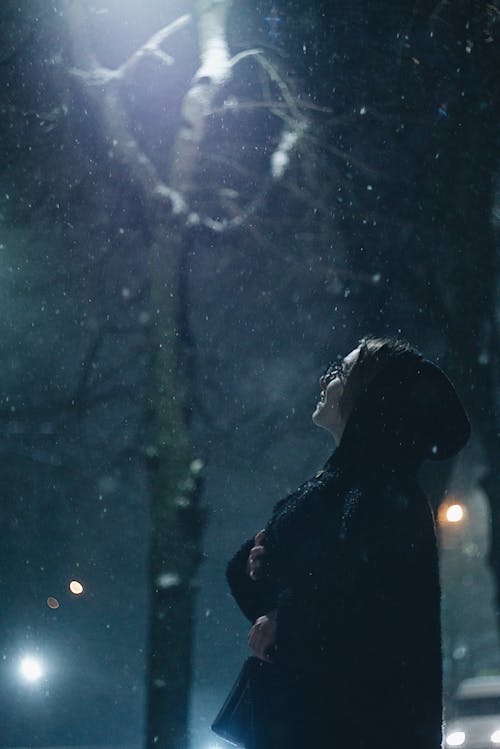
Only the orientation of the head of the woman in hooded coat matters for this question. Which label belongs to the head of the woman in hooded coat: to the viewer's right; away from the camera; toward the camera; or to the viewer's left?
to the viewer's left

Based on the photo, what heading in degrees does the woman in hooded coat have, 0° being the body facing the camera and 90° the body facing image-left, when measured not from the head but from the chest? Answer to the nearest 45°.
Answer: approximately 90°
